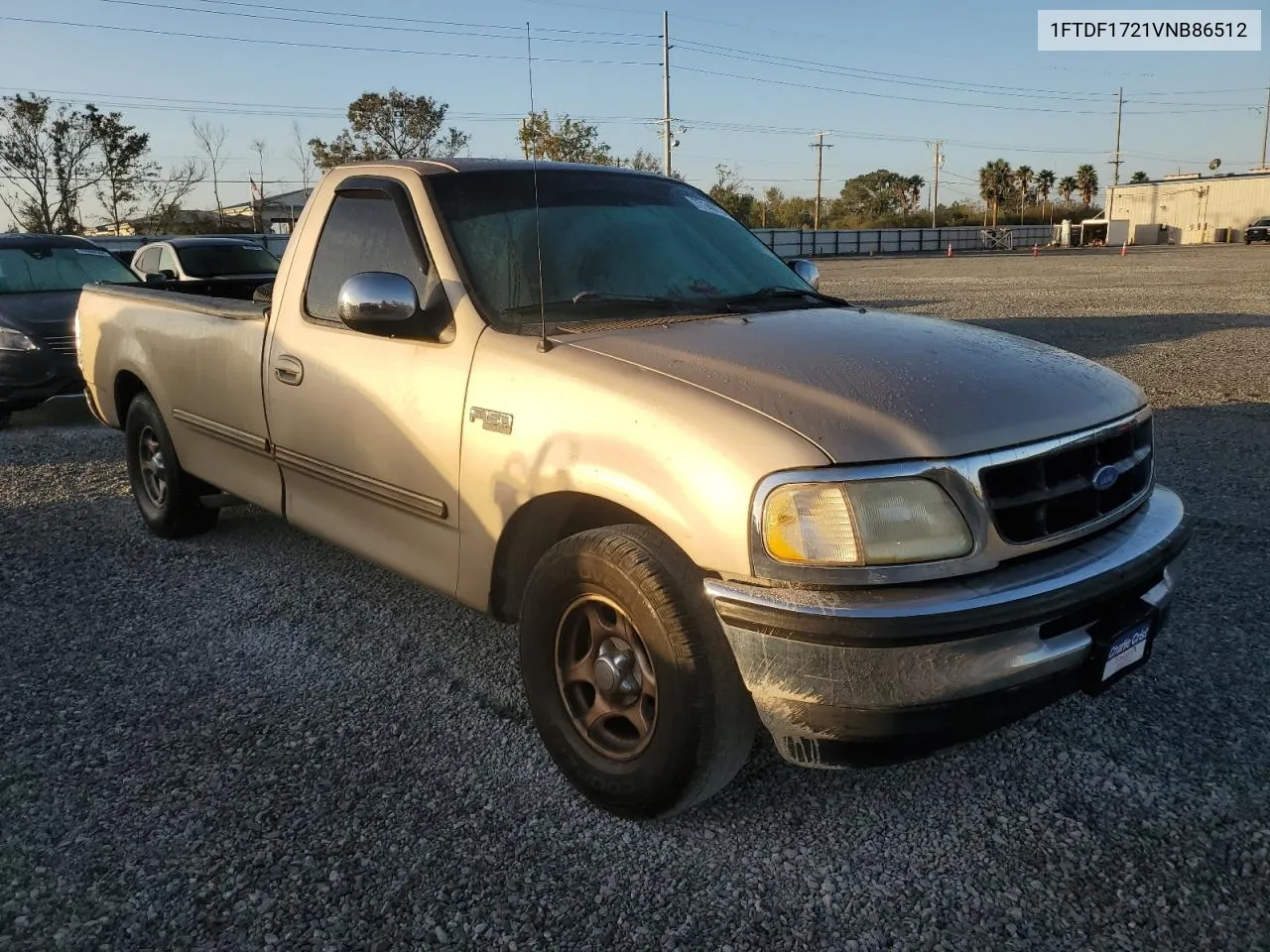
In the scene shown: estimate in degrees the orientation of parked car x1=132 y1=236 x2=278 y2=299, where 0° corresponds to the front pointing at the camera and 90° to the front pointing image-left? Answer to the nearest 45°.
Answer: approximately 315°

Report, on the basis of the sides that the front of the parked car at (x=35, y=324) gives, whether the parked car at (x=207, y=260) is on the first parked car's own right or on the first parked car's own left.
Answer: on the first parked car's own left

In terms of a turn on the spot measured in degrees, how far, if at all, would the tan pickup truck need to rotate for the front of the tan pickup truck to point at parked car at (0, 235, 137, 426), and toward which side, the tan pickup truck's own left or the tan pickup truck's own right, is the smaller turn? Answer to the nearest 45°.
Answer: approximately 180°

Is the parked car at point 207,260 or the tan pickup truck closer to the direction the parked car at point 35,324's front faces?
the tan pickup truck

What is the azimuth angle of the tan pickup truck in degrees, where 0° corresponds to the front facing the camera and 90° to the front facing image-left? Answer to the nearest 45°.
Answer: approximately 315°

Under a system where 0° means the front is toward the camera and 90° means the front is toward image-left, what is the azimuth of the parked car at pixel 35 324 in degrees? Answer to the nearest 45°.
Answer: approximately 315°

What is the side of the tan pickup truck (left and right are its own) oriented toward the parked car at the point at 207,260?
back
